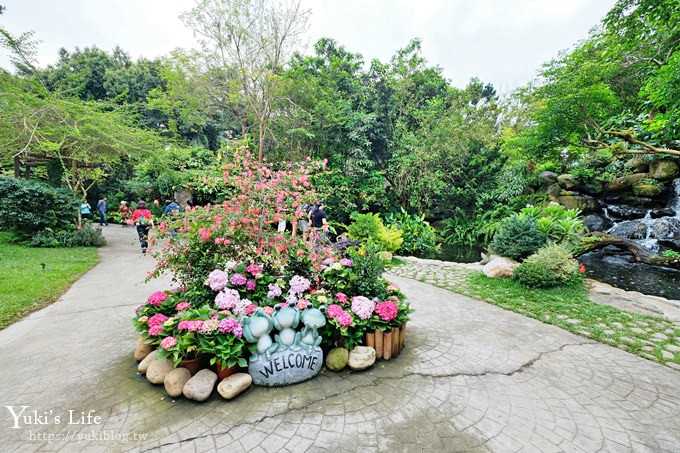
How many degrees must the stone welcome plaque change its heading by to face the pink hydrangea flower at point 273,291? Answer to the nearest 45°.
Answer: approximately 180°

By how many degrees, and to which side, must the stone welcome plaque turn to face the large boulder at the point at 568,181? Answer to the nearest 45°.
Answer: approximately 135° to its left

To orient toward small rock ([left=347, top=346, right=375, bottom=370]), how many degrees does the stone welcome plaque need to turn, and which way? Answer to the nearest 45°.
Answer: approximately 90° to its left

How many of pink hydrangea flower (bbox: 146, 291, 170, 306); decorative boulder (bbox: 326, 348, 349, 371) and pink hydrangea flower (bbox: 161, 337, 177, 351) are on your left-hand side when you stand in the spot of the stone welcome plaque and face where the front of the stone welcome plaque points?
1

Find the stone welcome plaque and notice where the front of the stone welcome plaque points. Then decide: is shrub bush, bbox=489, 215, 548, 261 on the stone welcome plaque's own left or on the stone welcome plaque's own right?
on the stone welcome plaque's own left

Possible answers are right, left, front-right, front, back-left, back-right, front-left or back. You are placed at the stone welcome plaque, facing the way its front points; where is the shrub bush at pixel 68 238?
back-right

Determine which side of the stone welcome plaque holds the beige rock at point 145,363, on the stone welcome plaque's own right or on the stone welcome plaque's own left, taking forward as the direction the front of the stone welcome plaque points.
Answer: on the stone welcome plaque's own right

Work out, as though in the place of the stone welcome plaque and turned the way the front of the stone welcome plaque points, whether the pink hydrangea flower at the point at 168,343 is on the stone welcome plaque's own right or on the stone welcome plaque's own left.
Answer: on the stone welcome plaque's own right

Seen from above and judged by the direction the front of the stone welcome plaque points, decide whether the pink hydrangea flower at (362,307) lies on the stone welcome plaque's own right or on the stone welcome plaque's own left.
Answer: on the stone welcome plaque's own left

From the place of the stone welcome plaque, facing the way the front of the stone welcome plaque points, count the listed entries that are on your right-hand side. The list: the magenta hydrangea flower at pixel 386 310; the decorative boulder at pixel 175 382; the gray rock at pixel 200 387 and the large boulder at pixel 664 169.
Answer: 2

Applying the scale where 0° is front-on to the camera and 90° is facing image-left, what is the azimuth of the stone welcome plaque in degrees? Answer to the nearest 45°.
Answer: approximately 0°

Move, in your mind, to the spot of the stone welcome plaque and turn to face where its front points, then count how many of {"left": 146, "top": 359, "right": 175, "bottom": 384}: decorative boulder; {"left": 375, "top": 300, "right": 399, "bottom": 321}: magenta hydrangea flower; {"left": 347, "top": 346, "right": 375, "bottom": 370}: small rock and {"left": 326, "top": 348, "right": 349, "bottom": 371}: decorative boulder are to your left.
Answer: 3
